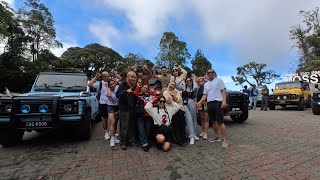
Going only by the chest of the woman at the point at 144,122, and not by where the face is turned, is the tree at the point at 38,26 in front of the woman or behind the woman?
behind

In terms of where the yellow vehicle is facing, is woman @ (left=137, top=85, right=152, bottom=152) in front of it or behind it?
in front

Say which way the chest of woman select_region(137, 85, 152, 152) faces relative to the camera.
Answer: toward the camera

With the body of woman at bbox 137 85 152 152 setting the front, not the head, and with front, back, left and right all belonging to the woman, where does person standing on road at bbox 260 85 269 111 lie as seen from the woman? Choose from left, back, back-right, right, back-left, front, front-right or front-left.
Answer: back-left

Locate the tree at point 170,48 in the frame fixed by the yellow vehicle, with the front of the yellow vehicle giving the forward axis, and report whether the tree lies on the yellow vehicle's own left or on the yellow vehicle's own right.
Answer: on the yellow vehicle's own right

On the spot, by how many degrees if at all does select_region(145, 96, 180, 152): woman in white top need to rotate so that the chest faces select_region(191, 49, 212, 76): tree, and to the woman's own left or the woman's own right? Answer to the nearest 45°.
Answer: approximately 180°

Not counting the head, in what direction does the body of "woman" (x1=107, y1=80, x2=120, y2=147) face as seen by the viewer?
toward the camera

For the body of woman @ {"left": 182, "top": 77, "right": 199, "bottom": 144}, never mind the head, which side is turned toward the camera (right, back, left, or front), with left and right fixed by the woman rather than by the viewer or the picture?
front

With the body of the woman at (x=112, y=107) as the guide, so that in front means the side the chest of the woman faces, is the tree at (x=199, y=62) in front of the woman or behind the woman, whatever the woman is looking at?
behind

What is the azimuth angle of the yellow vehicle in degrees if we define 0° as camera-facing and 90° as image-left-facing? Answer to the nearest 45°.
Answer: approximately 45°

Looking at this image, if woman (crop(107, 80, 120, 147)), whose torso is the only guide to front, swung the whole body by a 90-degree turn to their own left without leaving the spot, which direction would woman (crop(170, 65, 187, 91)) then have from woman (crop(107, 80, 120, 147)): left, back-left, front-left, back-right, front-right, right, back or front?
front

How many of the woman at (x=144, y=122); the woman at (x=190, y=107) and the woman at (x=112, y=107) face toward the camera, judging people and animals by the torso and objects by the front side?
3
